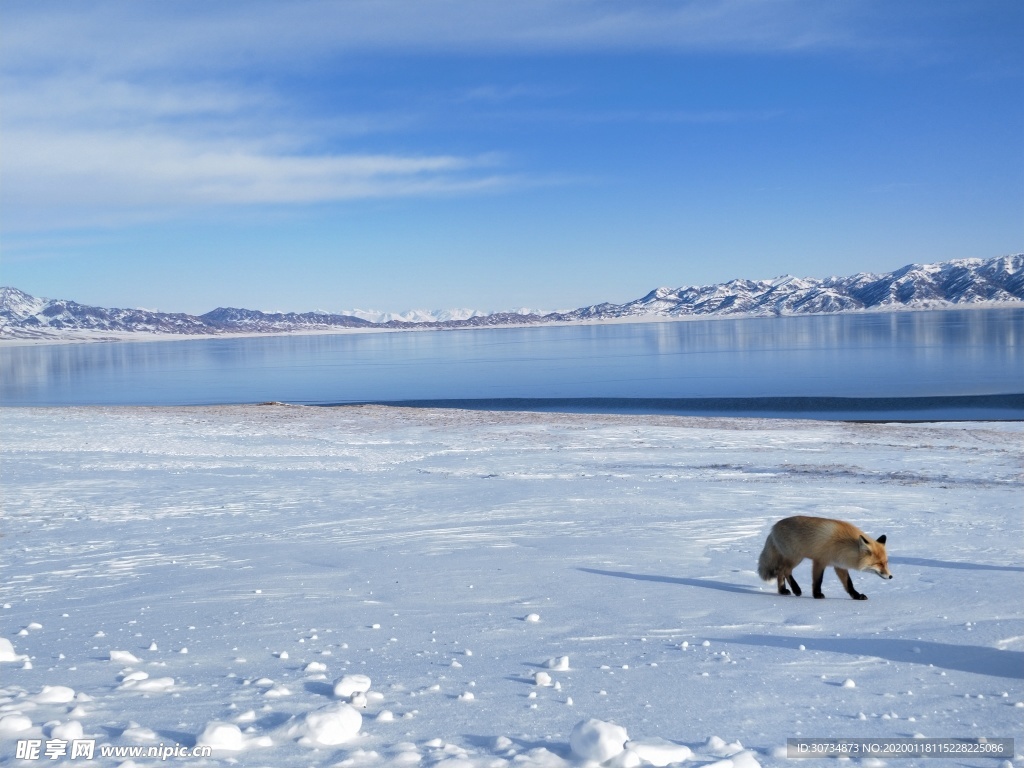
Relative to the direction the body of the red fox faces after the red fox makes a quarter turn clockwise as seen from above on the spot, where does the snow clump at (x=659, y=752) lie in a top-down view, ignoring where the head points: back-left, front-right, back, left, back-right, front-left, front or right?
front

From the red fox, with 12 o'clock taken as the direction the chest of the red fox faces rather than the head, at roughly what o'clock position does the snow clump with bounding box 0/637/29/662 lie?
The snow clump is roughly at 5 o'clock from the red fox.

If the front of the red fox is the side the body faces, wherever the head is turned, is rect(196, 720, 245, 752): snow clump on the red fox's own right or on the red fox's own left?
on the red fox's own right

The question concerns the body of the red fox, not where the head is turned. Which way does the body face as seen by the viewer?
to the viewer's right

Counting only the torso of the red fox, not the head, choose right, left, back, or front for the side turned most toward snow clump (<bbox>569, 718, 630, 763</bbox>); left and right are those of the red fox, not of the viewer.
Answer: right

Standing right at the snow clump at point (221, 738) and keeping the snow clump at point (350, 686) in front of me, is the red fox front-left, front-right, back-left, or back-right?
front-right

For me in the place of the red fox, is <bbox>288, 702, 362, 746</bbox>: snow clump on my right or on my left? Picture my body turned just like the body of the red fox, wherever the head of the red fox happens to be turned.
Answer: on my right

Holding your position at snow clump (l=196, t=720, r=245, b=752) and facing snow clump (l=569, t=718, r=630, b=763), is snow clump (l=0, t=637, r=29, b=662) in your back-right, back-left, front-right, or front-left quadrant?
back-left

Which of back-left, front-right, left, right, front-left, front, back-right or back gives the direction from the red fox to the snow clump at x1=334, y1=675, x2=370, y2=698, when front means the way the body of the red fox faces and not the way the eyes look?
back-right
